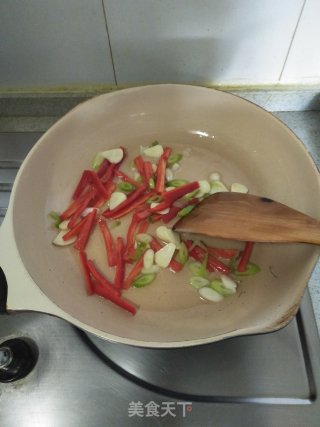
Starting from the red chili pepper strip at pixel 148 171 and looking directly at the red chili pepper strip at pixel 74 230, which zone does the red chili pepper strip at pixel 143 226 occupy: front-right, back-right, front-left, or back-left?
front-left

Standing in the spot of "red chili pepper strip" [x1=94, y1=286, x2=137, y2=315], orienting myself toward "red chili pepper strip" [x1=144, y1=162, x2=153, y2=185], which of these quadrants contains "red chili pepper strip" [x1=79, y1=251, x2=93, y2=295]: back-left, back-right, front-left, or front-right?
front-left

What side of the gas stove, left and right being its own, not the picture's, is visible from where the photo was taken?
front
